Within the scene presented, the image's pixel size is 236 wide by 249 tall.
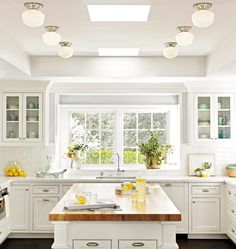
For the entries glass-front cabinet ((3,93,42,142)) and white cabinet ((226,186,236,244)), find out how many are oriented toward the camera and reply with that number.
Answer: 1

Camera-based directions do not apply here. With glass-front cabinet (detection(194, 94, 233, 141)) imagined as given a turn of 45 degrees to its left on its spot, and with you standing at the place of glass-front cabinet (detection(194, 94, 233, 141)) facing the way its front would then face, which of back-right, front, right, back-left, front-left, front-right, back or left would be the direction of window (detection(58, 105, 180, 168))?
back-right

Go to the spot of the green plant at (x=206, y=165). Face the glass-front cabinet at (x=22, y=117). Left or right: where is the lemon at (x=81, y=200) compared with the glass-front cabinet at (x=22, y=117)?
left

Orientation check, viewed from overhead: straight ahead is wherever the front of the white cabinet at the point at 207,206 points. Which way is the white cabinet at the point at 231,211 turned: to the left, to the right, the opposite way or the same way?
to the right

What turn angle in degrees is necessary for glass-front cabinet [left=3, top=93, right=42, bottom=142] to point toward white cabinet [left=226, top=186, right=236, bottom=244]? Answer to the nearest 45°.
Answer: approximately 45° to its left

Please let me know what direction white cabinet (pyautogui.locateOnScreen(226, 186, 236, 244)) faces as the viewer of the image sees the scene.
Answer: facing to the left of the viewer

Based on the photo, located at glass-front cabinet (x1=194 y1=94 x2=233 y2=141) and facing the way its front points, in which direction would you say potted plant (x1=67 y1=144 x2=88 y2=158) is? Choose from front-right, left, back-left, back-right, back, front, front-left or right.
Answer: right

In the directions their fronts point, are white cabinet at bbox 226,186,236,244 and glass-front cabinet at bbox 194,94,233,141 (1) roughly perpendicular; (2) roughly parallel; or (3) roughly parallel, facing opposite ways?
roughly perpendicular

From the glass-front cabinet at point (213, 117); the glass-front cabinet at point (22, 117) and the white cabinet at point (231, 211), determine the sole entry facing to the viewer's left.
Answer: the white cabinet

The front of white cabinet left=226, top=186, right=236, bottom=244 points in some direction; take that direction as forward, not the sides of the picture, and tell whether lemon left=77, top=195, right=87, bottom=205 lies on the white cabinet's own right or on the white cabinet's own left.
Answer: on the white cabinet's own left
